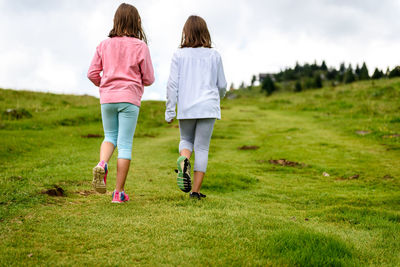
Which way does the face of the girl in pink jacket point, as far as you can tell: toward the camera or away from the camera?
away from the camera

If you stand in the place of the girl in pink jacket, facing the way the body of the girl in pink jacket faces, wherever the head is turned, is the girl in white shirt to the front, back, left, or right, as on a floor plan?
right

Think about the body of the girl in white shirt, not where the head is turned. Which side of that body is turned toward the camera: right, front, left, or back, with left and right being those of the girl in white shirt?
back

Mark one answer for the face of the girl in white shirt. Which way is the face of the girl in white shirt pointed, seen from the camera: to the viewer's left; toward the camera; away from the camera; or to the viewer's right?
away from the camera

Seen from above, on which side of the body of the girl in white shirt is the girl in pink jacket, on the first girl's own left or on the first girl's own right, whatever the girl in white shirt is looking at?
on the first girl's own left

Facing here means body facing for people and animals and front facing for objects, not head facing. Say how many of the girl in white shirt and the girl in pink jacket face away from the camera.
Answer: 2

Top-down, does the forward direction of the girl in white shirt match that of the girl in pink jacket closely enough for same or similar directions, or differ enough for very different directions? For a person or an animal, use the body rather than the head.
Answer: same or similar directions

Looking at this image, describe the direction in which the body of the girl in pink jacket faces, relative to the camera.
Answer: away from the camera
